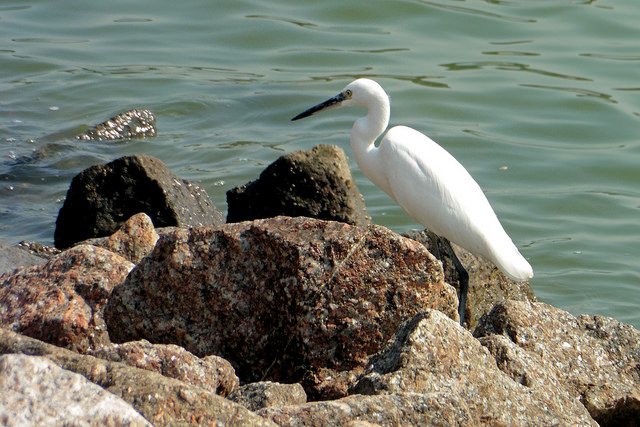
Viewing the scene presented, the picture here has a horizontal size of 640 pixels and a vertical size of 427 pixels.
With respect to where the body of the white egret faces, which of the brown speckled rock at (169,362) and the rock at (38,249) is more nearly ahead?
the rock

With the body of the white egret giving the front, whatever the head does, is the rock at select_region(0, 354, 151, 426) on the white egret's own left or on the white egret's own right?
on the white egret's own left

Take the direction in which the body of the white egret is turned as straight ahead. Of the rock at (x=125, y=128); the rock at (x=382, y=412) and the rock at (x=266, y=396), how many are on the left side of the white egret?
2

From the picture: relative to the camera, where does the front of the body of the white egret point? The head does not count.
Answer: to the viewer's left

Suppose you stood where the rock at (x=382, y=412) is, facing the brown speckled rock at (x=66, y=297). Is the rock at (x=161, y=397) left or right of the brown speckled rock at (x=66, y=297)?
left

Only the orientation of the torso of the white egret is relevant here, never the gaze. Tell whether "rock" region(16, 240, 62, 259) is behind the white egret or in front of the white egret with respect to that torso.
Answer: in front

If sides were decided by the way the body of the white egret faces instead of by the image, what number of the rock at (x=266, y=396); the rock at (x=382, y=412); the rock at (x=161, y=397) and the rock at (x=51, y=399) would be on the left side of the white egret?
4

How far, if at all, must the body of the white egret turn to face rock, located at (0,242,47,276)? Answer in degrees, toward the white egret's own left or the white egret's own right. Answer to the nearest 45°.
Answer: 0° — it already faces it

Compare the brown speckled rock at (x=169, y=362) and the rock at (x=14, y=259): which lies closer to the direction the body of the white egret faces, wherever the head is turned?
the rock

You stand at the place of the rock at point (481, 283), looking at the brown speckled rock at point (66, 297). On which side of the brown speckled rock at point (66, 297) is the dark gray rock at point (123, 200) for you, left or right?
right

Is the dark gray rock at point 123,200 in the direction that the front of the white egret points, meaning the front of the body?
yes

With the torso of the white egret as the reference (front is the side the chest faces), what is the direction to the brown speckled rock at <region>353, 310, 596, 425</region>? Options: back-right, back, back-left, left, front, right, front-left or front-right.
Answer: left

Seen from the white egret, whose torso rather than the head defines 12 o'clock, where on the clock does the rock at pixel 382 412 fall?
The rock is roughly at 9 o'clock from the white egret.

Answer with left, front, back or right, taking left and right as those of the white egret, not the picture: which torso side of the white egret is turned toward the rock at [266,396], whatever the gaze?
left

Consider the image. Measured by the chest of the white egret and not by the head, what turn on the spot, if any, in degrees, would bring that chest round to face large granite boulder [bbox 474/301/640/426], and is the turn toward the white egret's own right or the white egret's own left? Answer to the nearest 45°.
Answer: approximately 90° to the white egret's own left
